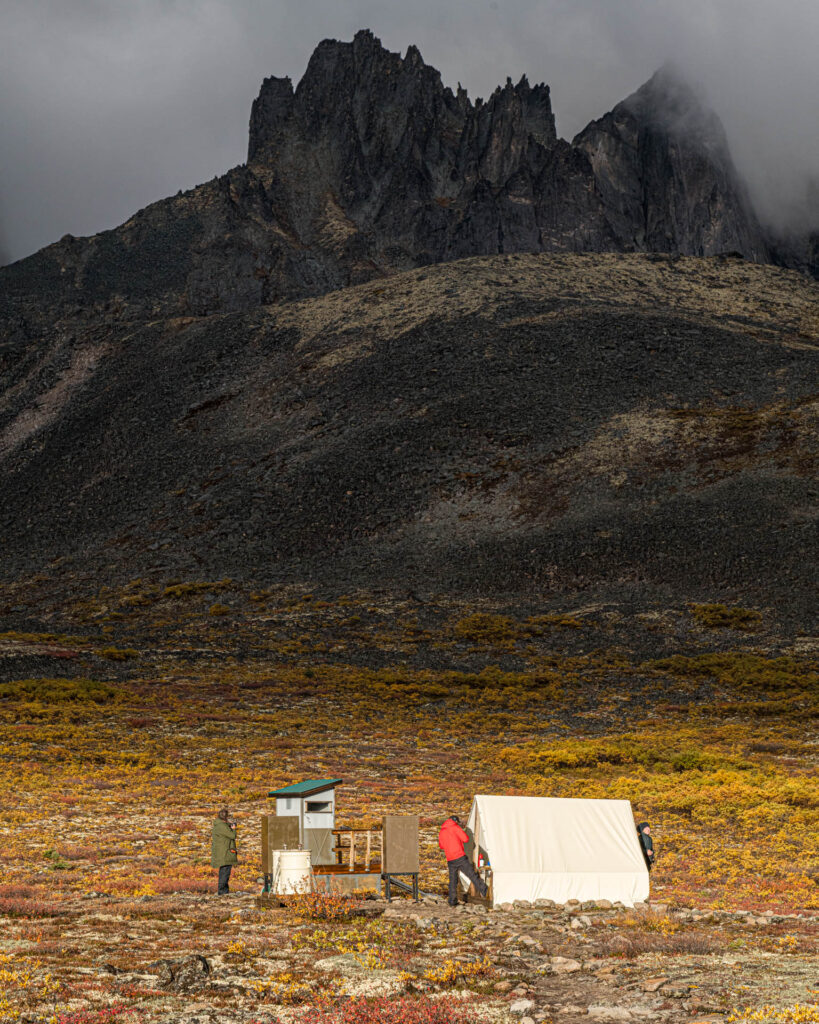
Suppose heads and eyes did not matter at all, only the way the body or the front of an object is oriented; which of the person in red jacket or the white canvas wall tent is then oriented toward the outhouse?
the white canvas wall tent

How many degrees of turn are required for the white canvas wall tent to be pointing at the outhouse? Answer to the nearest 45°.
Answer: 0° — it already faces it

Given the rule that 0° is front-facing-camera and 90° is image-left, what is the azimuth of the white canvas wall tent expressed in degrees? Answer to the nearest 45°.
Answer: approximately 90°

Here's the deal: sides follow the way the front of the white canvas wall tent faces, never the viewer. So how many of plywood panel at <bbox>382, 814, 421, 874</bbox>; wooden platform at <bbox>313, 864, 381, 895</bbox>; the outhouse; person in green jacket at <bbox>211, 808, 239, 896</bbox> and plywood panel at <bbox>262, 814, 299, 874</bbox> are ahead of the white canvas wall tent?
5

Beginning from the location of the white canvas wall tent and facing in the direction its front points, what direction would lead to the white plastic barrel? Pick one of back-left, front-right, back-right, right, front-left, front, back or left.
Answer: front

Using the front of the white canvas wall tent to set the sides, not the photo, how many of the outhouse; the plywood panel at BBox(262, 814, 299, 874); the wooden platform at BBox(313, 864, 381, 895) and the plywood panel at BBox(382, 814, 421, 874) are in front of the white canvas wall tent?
4

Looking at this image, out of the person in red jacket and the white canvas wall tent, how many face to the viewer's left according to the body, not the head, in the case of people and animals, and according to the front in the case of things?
1

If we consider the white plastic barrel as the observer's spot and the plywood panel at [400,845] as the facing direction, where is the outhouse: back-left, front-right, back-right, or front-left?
front-left

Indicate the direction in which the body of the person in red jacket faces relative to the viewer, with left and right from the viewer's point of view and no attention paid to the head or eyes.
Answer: facing away from the viewer and to the right of the viewer

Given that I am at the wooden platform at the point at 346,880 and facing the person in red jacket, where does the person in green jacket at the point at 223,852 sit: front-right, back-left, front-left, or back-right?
back-right

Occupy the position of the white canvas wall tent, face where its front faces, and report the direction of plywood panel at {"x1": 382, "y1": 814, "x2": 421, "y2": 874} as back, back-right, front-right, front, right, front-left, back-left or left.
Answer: front

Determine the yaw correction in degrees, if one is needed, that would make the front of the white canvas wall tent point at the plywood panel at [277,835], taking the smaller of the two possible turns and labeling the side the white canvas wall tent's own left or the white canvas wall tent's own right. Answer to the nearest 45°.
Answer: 0° — it already faces it

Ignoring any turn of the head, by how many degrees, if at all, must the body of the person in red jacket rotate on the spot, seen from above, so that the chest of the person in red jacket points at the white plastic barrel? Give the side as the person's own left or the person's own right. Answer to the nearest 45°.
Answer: approximately 135° to the person's own left

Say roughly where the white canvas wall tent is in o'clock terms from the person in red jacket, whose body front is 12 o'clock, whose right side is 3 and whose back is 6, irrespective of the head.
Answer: The white canvas wall tent is roughly at 1 o'clock from the person in red jacket.

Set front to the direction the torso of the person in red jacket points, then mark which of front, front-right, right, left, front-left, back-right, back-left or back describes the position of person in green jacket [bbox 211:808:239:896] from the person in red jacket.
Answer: back-left
